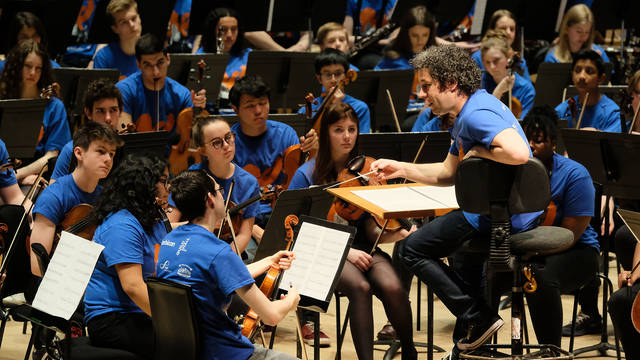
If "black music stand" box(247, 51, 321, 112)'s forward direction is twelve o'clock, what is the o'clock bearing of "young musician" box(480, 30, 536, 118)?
The young musician is roughly at 3 o'clock from the black music stand.

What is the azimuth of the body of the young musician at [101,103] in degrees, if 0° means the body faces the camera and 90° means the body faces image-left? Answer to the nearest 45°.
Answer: approximately 315°

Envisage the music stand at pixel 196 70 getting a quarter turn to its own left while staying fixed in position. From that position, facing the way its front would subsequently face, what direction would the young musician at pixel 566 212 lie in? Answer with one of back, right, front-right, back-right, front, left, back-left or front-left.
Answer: back-left

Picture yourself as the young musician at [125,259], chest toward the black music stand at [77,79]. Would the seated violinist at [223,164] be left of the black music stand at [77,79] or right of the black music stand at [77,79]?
right

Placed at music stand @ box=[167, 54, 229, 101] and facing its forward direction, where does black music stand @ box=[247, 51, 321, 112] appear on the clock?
The black music stand is roughly at 3 o'clock from the music stand.

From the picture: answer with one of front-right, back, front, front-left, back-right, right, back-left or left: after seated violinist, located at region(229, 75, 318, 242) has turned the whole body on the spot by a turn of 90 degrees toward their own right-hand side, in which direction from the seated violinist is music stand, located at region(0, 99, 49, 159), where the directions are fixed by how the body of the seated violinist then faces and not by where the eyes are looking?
front-right

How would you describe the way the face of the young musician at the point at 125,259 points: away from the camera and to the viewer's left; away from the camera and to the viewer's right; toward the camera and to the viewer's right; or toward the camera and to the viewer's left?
away from the camera and to the viewer's right

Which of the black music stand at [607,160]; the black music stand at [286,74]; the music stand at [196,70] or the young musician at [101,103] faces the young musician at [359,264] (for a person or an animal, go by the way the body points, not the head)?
the young musician at [101,103]

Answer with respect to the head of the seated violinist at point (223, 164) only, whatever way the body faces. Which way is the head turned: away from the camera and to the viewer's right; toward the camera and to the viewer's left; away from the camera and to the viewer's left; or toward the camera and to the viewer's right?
toward the camera and to the viewer's right

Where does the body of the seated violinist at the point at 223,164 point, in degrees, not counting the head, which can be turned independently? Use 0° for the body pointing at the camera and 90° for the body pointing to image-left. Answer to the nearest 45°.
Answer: approximately 315°

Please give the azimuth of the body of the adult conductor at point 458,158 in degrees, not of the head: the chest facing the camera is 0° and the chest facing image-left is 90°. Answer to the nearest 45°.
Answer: approximately 90°

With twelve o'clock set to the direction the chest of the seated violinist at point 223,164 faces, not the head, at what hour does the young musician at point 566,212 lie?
The young musician is roughly at 11 o'clock from the seated violinist.
